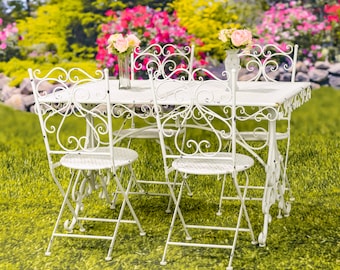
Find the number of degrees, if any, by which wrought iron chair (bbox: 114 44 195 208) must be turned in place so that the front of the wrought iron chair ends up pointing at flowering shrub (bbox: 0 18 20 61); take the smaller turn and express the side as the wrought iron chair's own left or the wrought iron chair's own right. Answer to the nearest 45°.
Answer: approximately 90° to the wrought iron chair's own right

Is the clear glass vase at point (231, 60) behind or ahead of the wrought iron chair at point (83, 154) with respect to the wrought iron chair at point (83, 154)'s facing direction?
ahead

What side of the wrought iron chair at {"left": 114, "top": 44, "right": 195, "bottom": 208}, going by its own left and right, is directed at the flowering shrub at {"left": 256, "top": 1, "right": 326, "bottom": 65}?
back

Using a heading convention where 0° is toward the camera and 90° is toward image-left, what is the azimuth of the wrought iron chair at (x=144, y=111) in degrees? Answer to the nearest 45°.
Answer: approximately 45°

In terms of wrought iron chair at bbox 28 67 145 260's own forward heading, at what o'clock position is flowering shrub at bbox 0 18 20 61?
The flowering shrub is roughly at 10 o'clock from the wrought iron chair.

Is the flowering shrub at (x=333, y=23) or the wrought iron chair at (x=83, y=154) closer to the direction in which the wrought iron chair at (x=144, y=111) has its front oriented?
the wrought iron chair

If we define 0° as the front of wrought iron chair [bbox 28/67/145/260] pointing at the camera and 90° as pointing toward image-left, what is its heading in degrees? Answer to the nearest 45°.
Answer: approximately 225°
